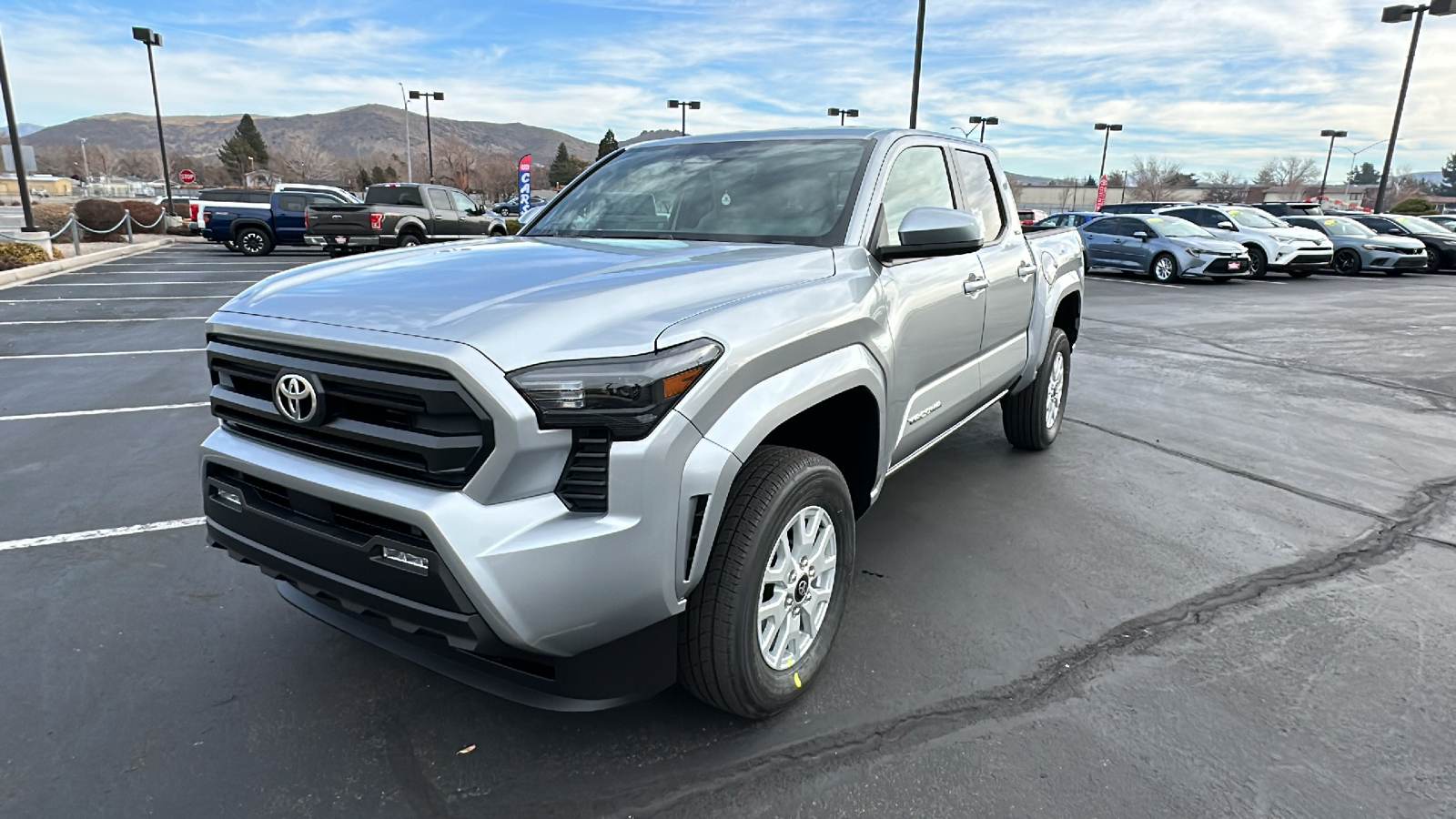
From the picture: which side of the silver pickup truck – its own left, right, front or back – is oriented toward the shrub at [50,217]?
right

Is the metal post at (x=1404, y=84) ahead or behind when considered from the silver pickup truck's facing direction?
behind

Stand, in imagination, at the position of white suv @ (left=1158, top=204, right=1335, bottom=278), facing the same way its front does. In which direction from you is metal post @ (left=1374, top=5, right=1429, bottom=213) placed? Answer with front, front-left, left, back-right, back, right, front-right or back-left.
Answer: back-left

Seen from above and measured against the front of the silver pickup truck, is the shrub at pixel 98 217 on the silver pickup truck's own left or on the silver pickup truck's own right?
on the silver pickup truck's own right

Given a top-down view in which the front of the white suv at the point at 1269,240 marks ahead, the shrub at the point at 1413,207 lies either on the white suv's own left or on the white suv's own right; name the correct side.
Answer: on the white suv's own left

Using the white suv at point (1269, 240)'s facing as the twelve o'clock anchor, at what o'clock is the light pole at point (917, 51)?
The light pole is roughly at 4 o'clock from the white suv.

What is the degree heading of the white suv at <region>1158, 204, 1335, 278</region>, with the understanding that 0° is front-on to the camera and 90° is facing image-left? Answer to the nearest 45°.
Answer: approximately 315°

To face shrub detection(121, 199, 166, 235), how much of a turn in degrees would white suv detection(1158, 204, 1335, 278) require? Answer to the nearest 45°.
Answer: approximately 135° to its right

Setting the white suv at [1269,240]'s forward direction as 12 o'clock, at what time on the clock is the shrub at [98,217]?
The shrub is roughly at 4 o'clock from the white suv.

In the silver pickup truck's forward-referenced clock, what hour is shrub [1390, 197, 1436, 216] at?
The shrub is roughly at 6 o'clock from the silver pickup truck.

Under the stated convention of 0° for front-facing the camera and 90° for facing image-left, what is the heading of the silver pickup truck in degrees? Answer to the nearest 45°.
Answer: approximately 45°

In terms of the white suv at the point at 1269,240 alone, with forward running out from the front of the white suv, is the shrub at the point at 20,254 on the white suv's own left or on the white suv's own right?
on the white suv's own right
